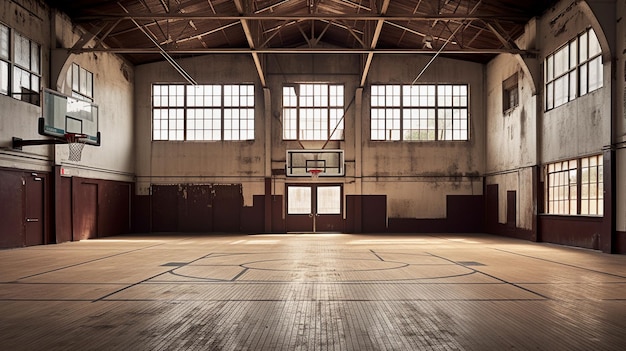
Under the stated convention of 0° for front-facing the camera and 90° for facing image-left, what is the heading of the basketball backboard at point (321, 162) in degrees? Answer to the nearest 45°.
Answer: approximately 0°

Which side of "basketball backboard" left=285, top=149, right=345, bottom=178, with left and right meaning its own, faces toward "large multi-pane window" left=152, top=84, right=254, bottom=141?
right

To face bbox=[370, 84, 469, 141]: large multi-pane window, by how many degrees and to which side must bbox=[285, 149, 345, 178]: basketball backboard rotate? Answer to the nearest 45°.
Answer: approximately 90° to its left

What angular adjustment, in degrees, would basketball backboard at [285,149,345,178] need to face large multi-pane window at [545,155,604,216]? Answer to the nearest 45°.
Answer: approximately 45° to its left

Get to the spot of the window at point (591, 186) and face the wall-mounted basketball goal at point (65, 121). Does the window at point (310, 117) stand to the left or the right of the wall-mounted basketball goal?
right

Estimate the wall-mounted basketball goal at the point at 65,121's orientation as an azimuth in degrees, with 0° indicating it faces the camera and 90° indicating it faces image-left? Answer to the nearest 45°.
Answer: approximately 315°

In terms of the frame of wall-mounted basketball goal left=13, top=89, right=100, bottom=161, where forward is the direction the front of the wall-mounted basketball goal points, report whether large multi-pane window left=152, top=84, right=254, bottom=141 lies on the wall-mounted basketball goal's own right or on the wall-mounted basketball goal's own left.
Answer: on the wall-mounted basketball goal's own left
